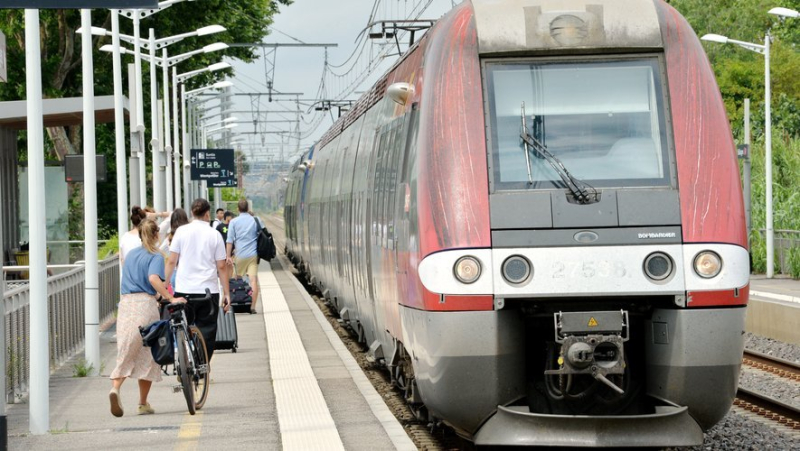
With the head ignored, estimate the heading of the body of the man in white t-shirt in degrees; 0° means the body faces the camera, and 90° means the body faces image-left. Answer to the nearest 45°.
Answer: approximately 180°

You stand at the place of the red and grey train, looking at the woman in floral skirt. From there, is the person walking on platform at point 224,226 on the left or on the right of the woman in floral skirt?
right

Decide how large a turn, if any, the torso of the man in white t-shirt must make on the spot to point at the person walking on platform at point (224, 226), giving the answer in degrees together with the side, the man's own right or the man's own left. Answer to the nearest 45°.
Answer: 0° — they already face them
